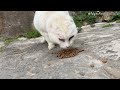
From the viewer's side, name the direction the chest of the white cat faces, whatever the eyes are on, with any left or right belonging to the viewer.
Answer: facing the viewer and to the right of the viewer
